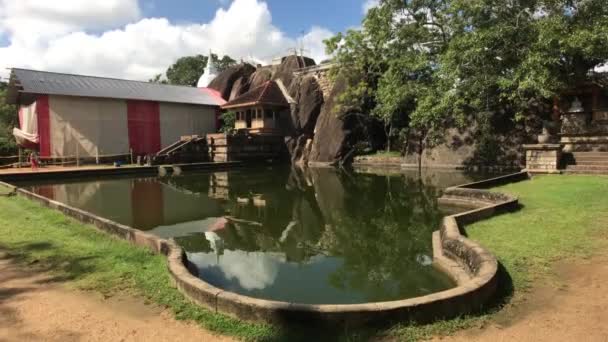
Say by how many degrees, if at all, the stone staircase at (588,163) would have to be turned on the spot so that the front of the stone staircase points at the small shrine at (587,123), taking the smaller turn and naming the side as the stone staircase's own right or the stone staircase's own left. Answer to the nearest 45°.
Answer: approximately 180°

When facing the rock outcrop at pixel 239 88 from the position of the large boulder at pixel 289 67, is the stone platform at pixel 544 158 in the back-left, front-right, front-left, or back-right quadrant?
back-left

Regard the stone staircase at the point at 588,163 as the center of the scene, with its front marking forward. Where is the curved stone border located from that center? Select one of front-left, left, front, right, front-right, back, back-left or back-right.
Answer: front

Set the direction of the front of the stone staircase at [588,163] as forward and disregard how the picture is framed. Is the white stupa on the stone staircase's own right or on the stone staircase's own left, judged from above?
on the stone staircase's own right
